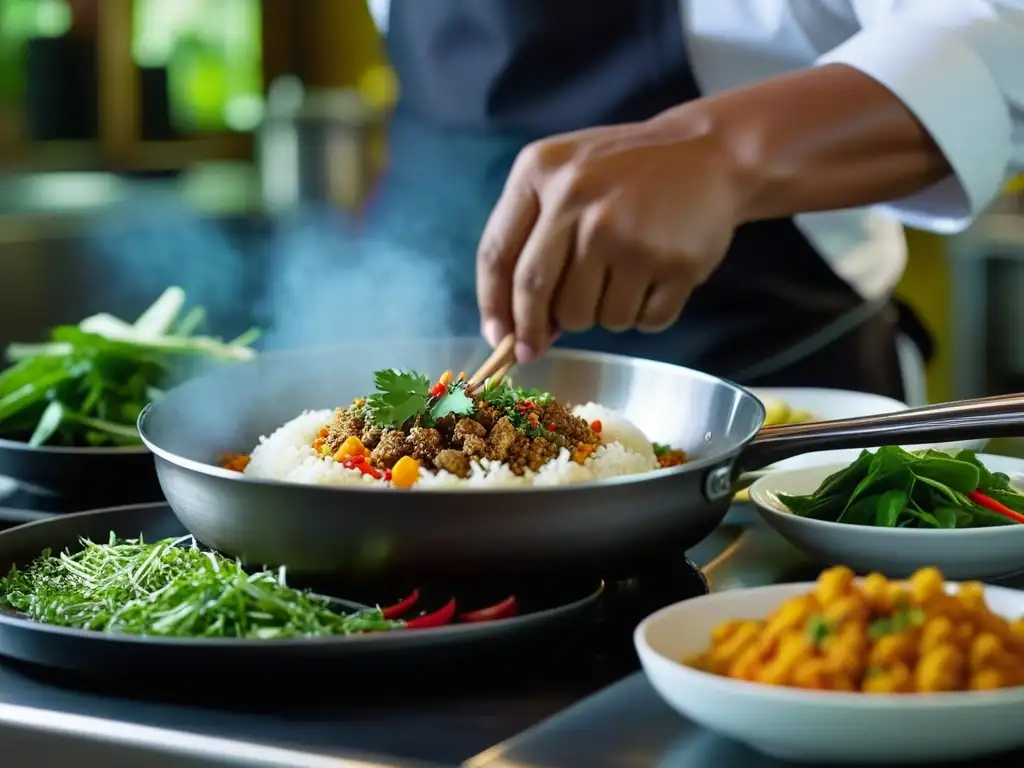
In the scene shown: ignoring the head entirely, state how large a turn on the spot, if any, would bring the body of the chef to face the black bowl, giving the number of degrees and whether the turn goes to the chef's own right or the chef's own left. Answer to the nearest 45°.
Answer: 0° — they already face it

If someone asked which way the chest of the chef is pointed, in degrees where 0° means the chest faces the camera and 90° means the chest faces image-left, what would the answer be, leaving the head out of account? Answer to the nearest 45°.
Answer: approximately 45°

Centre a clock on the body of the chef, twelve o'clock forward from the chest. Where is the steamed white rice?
The steamed white rice is roughly at 11 o'clock from the chef.

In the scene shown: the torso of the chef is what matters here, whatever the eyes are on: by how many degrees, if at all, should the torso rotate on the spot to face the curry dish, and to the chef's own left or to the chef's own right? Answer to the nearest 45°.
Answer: approximately 45° to the chef's own left

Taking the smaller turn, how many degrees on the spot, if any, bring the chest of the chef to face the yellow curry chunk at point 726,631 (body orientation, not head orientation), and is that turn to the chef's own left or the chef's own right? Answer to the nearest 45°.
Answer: approximately 45° to the chef's own left

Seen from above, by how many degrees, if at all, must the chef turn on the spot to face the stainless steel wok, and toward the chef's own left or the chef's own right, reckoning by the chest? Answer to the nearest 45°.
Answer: approximately 45° to the chef's own left

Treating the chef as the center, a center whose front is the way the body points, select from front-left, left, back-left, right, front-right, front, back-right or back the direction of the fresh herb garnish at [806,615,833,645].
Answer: front-left

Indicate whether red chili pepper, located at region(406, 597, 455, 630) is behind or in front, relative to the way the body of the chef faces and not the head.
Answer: in front

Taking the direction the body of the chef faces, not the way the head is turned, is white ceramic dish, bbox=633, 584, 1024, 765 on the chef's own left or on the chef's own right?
on the chef's own left

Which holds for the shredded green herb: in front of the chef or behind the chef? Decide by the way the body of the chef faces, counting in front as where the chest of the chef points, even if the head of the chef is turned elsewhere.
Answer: in front
